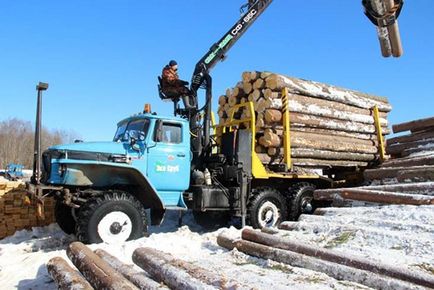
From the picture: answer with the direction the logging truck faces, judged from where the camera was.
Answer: facing the viewer and to the left of the viewer

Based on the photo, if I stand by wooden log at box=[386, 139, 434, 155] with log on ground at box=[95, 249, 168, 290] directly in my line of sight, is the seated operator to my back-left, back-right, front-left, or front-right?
front-right

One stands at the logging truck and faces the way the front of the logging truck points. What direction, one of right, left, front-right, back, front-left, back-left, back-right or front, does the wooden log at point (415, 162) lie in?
back-left

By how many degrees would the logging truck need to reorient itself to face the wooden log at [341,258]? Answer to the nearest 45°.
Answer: approximately 90° to its left

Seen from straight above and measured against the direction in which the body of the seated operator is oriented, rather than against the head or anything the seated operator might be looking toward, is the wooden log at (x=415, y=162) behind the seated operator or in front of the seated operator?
in front

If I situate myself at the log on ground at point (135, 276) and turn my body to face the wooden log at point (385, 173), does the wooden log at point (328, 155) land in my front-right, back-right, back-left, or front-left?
front-left

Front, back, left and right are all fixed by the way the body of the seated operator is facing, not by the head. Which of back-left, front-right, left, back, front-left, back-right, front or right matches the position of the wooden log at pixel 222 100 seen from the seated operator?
front-left

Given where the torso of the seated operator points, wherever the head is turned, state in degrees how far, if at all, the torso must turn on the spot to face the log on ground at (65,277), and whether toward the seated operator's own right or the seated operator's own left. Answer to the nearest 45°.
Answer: approximately 90° to the seated operator's own right

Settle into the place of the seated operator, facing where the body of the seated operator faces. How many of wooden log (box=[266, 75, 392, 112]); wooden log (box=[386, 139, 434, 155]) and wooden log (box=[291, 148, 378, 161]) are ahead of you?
3
